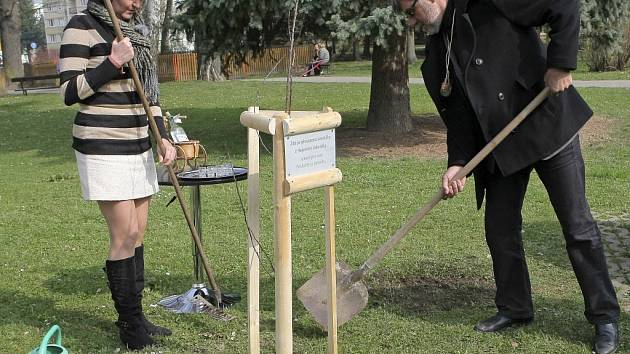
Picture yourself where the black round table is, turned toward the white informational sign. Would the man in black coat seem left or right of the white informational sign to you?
left

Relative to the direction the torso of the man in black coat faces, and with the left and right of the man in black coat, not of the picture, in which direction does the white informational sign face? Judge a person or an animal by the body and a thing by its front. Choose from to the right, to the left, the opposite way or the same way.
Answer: to the left

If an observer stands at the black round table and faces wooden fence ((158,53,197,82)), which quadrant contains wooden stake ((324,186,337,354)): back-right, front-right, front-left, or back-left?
back-right

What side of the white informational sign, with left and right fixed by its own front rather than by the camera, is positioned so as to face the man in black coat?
left

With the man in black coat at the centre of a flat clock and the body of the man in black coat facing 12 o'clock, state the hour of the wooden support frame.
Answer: The wooden support frame is roughly at 12 o'clock from the man in black coat.

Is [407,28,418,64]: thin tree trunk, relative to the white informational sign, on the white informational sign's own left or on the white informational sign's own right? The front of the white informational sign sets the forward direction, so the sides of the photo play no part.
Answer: on the white informational sign's own left

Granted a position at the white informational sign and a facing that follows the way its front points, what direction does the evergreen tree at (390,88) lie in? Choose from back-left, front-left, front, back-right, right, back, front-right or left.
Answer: back-left

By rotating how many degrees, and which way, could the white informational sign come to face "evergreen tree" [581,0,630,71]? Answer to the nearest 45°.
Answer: approximately 90° to its left

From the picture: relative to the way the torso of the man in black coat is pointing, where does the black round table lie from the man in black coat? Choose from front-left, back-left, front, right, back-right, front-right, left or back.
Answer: front-right

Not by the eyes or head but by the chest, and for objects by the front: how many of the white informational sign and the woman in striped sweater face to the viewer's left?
0

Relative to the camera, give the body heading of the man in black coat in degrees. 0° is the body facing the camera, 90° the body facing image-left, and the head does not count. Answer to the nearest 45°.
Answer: approximately 45°
